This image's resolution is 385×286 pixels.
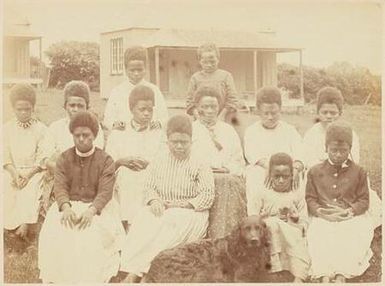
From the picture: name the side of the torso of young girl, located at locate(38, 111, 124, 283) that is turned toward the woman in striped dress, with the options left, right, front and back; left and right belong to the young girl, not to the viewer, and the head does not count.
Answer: left

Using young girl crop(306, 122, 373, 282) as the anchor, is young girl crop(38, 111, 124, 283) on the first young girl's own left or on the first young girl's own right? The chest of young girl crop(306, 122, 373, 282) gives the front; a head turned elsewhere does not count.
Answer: on the first young girl's own right

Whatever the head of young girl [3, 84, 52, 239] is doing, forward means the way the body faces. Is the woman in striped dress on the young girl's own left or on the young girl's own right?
on the young girl's own left

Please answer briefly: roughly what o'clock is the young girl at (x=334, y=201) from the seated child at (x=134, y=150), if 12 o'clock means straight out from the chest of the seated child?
The young girl is roughly at 9 o'clock from the seated child.

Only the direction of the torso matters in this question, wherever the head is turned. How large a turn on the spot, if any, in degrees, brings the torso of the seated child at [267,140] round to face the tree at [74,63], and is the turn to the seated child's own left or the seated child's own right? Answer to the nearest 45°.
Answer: approximately 90° to the seated child's own right

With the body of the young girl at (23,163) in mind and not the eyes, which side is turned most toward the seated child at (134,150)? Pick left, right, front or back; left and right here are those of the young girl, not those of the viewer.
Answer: left
